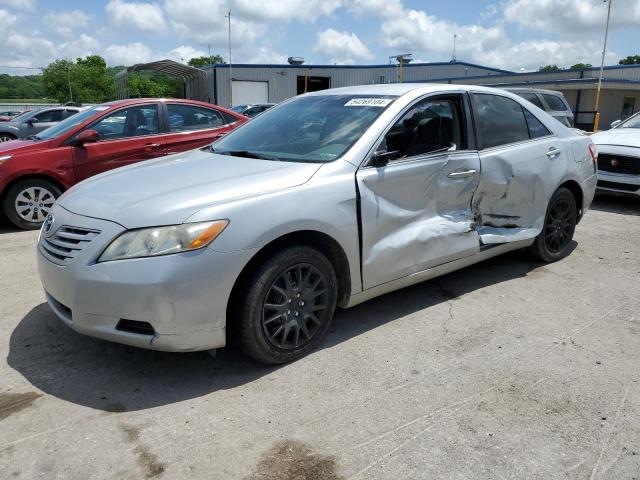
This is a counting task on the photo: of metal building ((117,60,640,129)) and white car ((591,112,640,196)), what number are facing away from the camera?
0

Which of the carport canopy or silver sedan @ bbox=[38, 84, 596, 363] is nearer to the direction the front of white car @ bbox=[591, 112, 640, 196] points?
the silver sedan

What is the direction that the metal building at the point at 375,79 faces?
toward the camera

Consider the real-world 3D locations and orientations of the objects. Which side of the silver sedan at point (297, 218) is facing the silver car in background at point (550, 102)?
back

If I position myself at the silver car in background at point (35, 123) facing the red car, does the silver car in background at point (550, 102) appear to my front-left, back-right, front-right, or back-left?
front-left

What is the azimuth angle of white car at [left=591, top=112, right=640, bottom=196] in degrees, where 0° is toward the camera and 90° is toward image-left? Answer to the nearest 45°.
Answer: approximately 45°

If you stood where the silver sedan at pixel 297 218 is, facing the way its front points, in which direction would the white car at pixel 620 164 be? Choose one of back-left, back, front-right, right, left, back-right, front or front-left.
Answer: back

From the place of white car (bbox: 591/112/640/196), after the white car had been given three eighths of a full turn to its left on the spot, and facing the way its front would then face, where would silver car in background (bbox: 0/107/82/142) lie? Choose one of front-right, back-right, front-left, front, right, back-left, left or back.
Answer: back

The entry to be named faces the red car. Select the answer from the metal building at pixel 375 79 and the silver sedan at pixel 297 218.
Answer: the metal building

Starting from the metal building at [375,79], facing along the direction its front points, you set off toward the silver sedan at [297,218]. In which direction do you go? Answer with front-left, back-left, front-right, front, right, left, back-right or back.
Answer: front

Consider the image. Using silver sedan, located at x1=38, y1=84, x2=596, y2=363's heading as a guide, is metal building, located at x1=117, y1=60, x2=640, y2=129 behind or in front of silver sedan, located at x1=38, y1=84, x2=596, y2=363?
behind

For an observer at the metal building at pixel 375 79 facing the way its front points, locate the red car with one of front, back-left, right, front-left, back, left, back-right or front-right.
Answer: front

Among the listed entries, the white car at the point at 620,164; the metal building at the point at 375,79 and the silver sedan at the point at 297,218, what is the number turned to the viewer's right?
0

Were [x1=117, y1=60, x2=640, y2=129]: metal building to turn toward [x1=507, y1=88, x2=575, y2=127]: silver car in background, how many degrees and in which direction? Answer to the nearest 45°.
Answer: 0° — it already faces it

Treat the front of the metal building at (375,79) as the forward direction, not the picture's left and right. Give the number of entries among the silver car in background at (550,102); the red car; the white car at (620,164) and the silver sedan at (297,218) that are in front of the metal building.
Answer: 4
